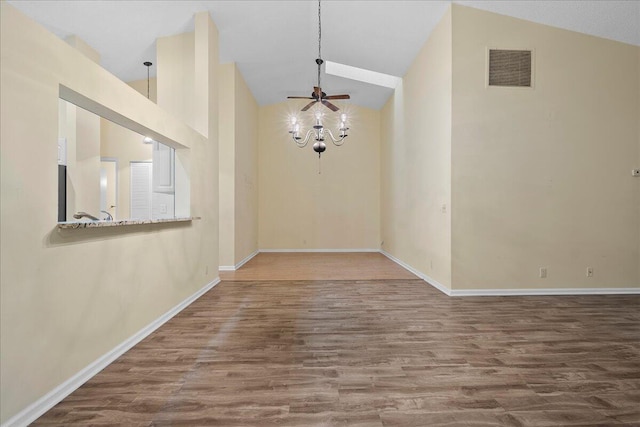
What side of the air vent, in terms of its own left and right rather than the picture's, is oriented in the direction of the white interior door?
right

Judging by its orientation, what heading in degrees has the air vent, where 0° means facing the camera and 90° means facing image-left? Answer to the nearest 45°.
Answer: approximately 0°
